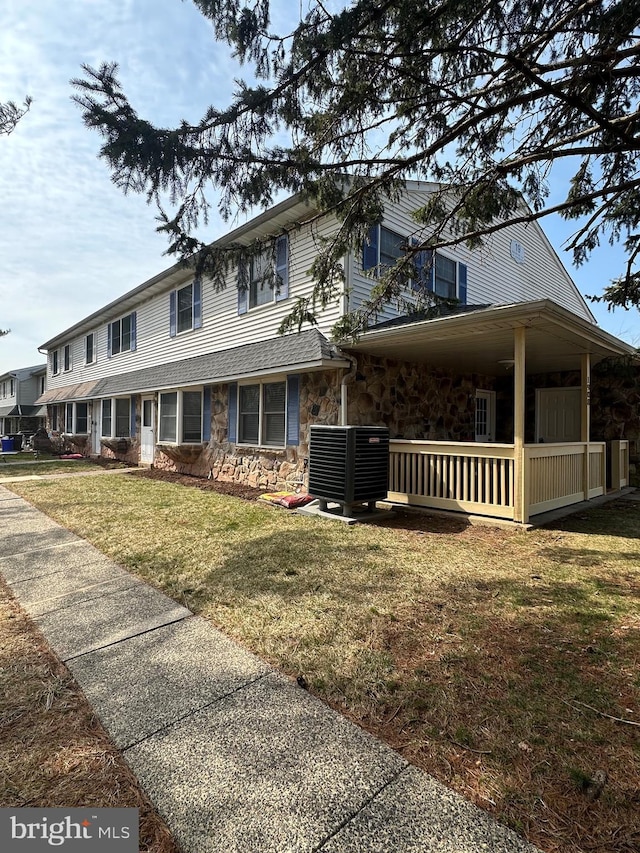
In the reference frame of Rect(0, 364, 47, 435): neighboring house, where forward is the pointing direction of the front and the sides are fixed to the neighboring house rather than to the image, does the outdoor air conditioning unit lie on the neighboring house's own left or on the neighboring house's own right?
on the neighboring house's own left

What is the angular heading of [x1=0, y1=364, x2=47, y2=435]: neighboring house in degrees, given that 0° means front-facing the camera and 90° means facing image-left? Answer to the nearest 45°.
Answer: approximately 45°
